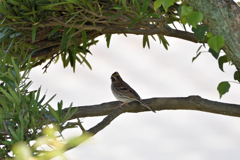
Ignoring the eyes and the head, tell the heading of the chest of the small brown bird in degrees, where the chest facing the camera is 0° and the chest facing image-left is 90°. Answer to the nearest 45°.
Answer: approximately 90°

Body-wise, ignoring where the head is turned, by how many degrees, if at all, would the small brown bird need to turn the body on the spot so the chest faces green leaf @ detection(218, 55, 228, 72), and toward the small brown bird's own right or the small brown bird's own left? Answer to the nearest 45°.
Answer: approximately 135° to the small brown bird's own left

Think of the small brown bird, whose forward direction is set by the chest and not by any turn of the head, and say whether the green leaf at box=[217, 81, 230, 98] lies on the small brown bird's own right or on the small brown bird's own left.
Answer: on the small brown bird's own left

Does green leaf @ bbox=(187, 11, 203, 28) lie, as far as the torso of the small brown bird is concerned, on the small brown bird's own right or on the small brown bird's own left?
on the small brown bird's own left
